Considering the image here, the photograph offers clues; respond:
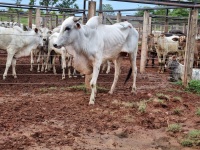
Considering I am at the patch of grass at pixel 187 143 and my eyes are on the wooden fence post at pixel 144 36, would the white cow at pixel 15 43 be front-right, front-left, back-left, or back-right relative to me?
front-left

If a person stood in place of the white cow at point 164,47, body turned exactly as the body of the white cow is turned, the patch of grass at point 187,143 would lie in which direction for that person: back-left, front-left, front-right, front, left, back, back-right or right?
front-left

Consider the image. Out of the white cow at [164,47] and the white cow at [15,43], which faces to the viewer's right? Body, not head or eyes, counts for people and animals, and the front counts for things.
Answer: the white cow at [15,43]

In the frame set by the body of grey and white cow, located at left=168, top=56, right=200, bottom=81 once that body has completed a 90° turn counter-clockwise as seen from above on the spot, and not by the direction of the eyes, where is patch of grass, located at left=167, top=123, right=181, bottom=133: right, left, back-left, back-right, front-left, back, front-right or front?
front

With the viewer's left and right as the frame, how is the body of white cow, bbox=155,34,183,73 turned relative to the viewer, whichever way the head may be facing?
facing the viewer and to the left of the viewer

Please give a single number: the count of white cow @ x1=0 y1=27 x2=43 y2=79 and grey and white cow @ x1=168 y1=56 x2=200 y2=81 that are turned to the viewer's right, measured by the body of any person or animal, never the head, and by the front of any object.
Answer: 1

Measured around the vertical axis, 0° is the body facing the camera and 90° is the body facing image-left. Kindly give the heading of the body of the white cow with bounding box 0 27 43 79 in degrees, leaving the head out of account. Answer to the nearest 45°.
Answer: approximately 270°

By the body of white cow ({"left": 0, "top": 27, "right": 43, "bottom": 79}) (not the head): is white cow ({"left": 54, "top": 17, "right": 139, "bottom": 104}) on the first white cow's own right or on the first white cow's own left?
on the first white cow's own right

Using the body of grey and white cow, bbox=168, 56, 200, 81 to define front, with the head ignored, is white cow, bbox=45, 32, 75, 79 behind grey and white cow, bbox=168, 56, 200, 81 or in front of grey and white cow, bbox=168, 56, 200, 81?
in front
